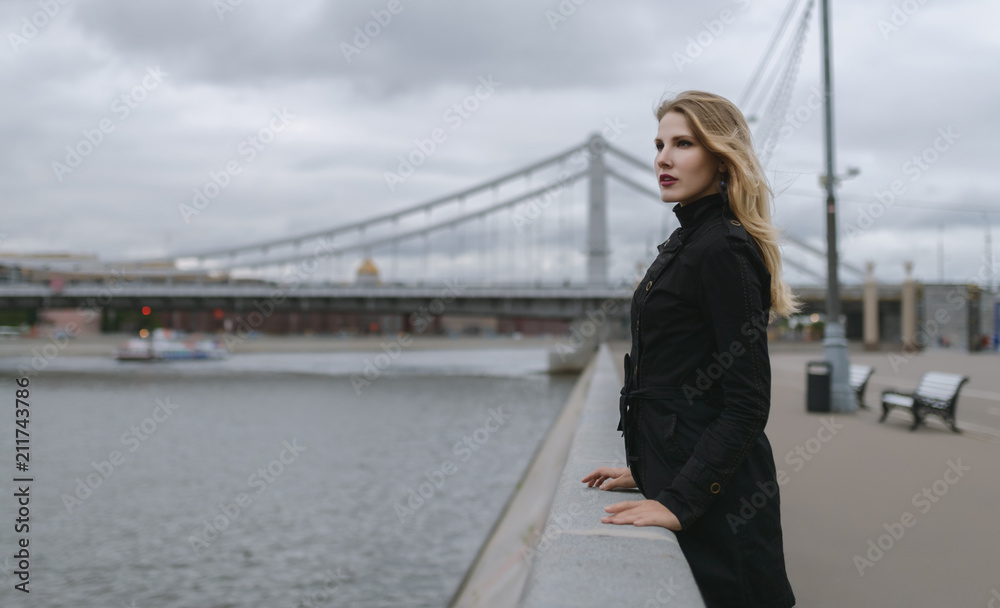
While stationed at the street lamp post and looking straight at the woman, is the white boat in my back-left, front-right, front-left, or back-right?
back-right

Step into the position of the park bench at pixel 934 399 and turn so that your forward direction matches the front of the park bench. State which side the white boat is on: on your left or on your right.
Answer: on your right

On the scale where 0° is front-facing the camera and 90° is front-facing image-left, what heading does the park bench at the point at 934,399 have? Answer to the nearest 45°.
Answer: approximately 45°

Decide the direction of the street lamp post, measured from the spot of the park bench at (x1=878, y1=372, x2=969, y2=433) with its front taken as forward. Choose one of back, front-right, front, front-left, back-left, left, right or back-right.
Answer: right

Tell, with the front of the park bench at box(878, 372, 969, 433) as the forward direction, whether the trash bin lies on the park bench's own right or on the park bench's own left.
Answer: on the park bench's own right

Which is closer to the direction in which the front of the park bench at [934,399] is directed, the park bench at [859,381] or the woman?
the woman
